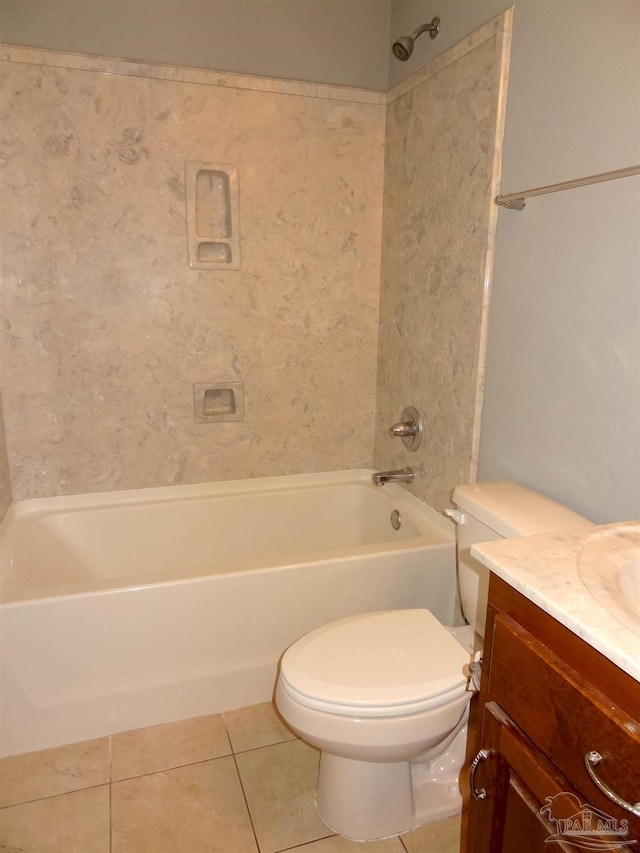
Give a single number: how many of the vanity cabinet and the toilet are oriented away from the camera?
0

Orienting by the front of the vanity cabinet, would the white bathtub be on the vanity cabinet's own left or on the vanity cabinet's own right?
on the vanity cabinet's own right

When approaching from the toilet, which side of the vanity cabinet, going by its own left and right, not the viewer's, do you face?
right

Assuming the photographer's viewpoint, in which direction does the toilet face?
facing the viewer and to the left of the viewer

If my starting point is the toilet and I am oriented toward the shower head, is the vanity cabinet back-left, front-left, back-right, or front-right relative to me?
back-right
